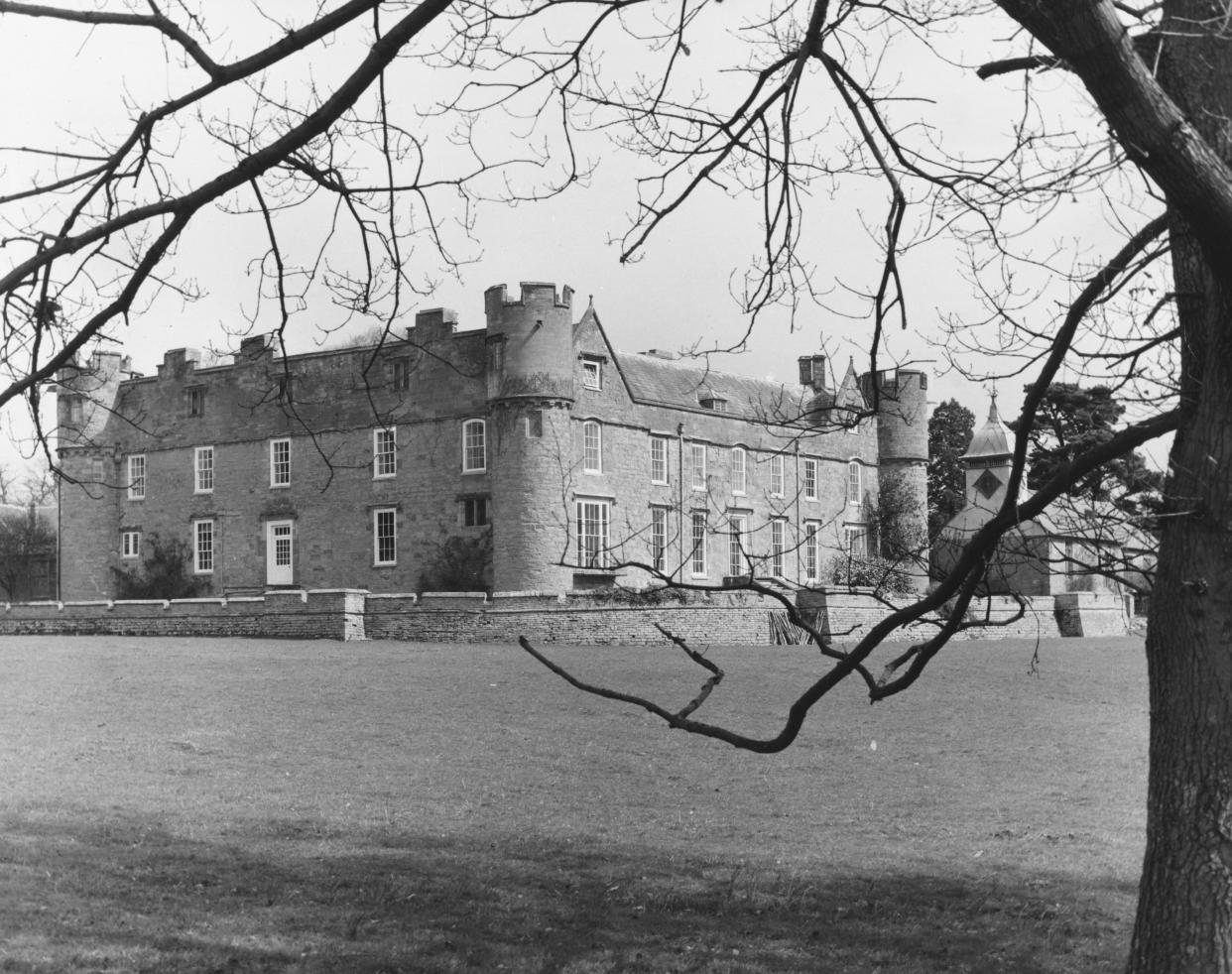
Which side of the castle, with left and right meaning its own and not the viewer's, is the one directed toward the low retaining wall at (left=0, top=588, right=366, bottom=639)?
front

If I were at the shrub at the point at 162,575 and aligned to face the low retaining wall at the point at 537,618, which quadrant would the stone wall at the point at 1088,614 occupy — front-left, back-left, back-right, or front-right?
front-left

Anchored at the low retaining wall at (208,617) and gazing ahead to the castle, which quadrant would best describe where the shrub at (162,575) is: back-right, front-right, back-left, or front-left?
front-left

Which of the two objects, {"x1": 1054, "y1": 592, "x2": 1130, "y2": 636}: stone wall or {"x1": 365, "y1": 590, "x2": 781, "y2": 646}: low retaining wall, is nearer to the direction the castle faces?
the low retaining wall

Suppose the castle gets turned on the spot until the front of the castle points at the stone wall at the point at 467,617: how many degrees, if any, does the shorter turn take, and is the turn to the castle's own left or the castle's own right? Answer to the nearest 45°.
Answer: approximately 45° to the castle's own left

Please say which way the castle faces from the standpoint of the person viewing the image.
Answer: facing the viewer and to the left of the viewer

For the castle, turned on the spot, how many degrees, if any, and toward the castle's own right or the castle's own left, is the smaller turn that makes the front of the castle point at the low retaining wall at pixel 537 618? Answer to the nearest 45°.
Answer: approximately 45° to the castle's own left
